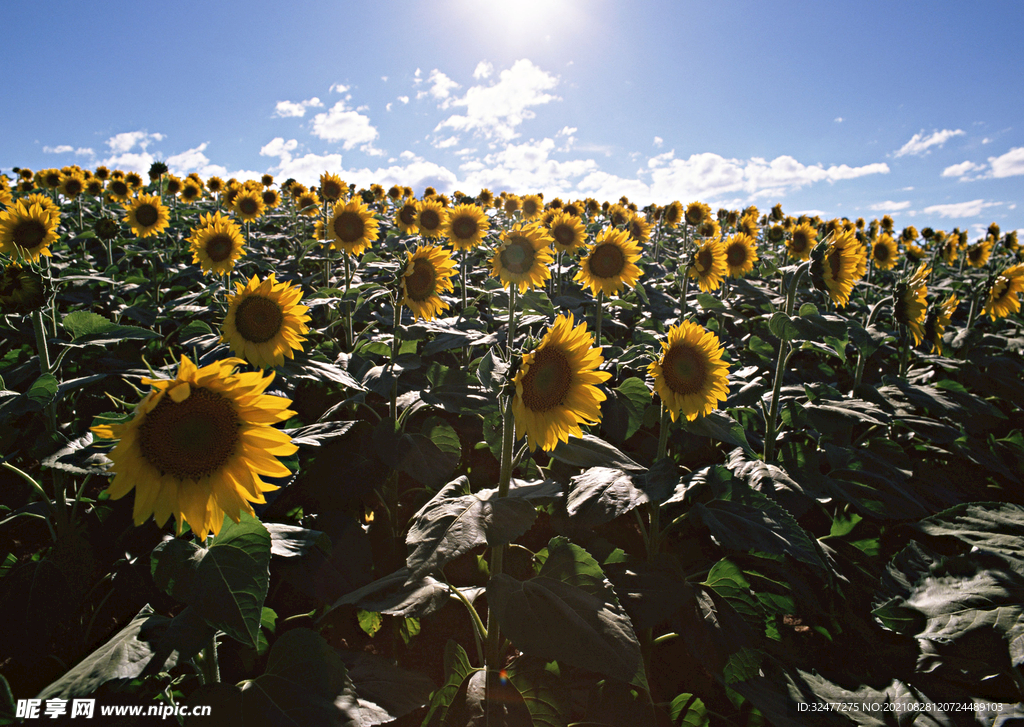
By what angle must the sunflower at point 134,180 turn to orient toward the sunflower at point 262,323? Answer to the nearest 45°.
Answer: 0° — it already faces it

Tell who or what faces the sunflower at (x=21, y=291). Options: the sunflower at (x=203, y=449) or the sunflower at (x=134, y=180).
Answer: the sunflower at (x=134, y=180)

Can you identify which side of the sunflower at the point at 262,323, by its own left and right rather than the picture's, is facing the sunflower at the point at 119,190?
back

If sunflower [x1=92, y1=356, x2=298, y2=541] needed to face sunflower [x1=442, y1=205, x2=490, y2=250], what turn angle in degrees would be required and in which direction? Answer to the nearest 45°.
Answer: approximately 135° to its left

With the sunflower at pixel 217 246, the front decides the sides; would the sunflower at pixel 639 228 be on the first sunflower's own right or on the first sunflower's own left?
on the first sunflower's own left

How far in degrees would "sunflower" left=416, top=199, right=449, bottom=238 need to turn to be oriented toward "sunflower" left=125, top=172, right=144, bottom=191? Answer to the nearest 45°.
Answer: approximately 135° to its right

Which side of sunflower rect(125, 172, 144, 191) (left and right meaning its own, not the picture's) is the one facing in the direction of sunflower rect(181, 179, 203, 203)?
left
